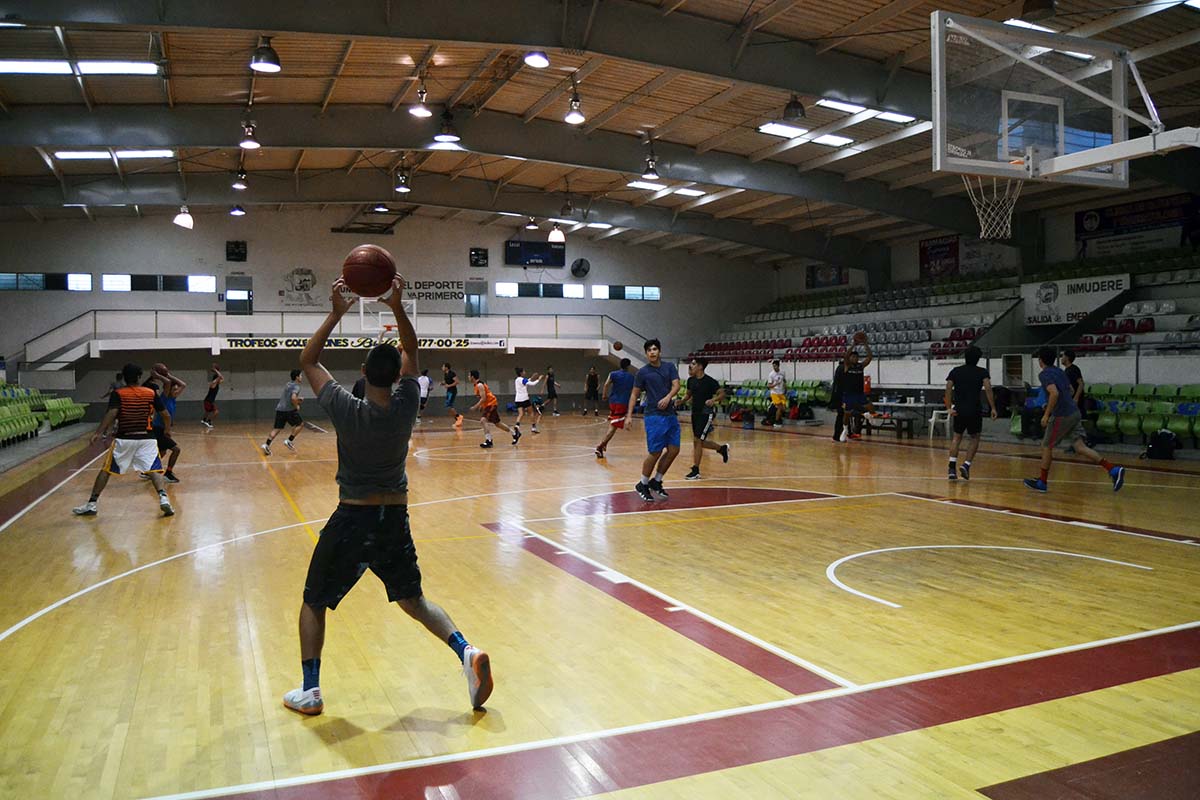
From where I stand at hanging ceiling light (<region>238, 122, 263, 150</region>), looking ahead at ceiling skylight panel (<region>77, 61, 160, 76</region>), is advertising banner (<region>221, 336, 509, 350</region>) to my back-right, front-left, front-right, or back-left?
back-right

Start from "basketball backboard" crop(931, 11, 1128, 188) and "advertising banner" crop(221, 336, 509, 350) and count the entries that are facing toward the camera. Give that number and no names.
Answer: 1

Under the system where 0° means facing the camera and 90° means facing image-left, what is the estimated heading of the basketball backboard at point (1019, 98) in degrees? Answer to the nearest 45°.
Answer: approximately 135°

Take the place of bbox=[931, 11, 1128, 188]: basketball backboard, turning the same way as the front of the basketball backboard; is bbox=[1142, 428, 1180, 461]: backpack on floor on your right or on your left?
on your right

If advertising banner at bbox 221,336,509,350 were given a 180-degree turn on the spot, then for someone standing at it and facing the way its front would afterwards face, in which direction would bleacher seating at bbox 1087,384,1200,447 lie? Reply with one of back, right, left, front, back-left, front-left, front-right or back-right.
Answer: back-right

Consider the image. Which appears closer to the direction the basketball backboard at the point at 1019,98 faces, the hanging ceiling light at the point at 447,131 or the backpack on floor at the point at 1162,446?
the hanging ceiling light

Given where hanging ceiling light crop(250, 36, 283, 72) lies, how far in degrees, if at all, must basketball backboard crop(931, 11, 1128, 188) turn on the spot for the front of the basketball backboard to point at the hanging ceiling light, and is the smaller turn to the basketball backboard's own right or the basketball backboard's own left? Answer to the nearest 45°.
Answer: approximately 45° to the basketball backboard's own left

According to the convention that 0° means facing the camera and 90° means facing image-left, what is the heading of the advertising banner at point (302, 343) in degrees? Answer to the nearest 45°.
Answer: approximately 0°

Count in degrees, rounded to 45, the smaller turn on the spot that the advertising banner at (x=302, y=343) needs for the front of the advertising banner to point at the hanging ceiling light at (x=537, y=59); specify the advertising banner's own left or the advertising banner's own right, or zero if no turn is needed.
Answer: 0° — it already faces it
